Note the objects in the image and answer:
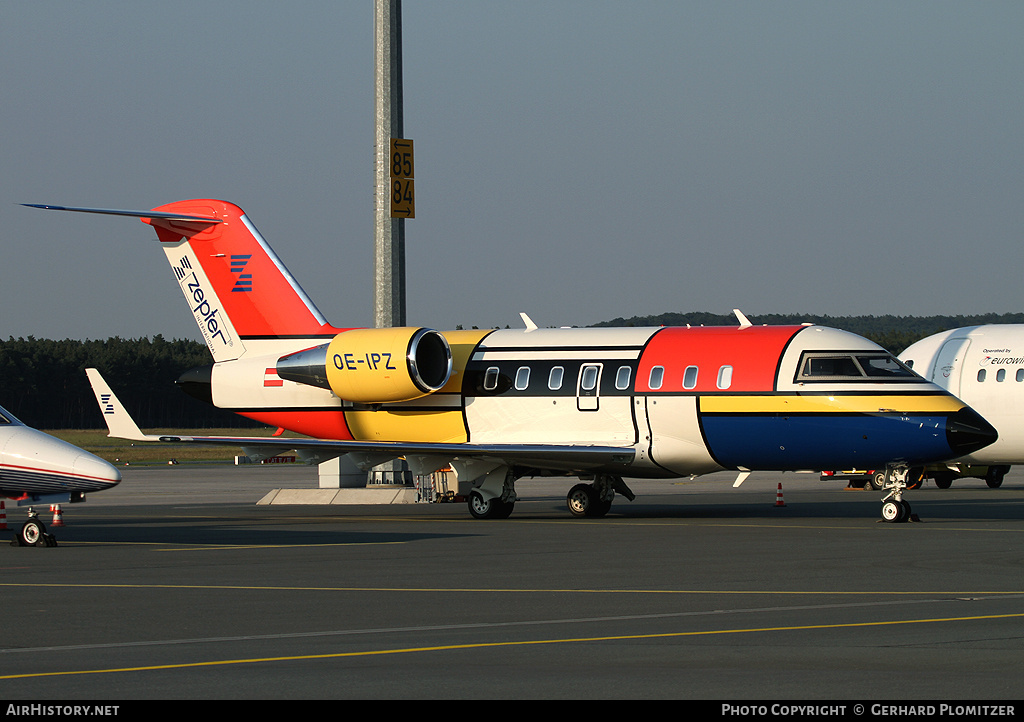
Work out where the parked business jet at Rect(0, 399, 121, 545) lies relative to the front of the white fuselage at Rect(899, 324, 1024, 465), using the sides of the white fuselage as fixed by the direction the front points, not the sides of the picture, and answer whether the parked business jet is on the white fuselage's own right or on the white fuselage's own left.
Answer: on the white fuselage's own left

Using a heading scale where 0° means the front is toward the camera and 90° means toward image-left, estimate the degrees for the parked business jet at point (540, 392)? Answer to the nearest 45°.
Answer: approximately 315°

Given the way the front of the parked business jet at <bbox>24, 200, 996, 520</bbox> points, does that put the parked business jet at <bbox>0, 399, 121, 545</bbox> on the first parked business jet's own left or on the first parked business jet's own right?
on the first parked business jet's own right

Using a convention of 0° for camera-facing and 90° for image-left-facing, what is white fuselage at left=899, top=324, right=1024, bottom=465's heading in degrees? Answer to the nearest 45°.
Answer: approximately 90°
